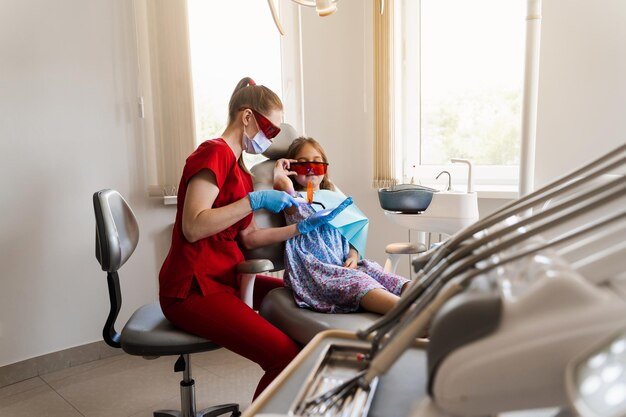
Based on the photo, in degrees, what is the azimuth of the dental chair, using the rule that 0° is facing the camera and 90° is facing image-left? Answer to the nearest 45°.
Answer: approximately 315°

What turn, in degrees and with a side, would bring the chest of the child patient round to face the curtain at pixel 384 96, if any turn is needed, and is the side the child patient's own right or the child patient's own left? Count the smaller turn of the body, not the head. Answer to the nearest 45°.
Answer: approximately 135° to the child patient's own left

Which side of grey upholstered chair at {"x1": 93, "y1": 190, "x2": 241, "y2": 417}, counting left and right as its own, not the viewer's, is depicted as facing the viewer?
right

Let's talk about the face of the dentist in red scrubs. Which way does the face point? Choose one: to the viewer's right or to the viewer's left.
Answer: to the viewer's right

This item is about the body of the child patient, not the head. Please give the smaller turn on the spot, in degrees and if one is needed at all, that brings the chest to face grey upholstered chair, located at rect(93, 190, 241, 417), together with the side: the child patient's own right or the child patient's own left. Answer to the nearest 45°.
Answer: approximately 90° to the child patient's own right

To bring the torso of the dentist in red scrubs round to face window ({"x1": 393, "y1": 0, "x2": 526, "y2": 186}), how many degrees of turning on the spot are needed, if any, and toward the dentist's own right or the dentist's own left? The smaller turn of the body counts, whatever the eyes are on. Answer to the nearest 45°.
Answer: approximately 45° to the dentist's own left

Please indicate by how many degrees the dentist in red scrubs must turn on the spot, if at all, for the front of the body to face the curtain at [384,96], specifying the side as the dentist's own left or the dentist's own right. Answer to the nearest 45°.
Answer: approximately 45° to the dentist's own left

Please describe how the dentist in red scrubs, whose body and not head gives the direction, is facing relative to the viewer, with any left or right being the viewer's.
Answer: facing to the right of the viewer

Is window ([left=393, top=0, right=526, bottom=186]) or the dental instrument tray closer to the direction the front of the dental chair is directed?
the dental instrument tray
